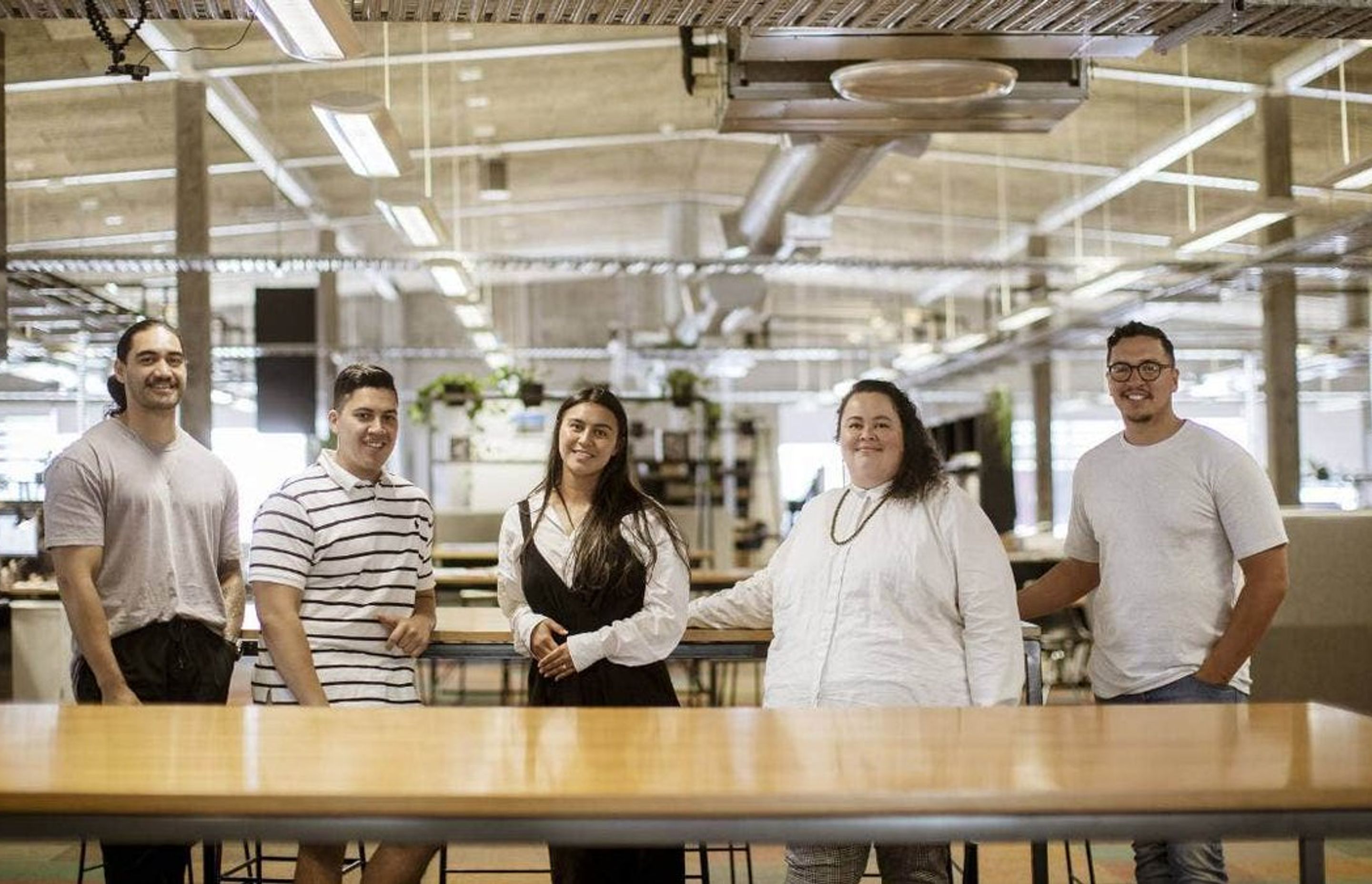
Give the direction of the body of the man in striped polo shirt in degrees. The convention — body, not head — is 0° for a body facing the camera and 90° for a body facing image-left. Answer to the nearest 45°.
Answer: approximately 315°

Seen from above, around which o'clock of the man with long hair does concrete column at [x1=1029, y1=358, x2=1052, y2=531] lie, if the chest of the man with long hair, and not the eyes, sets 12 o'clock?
The concrete column is roughly at 9 o'clock from the man with long hair.

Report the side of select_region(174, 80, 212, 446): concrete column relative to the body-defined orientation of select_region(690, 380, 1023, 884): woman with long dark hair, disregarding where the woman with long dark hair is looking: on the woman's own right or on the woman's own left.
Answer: on the woman's own right

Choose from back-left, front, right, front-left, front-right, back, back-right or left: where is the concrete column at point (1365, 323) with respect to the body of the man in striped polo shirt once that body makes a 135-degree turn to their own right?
back-right

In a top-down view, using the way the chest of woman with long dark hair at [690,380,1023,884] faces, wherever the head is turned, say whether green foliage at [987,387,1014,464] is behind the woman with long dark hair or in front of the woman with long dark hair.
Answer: behind

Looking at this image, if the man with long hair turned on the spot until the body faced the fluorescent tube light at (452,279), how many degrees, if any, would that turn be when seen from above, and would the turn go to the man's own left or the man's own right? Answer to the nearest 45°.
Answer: approximately 135° to the man's own left

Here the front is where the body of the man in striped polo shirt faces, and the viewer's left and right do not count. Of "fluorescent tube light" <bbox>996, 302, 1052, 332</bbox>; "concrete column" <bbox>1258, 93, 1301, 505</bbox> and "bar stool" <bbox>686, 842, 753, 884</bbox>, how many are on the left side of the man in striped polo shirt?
3

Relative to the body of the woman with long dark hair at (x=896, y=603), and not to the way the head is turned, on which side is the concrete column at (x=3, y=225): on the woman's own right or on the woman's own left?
on the woman's own right
